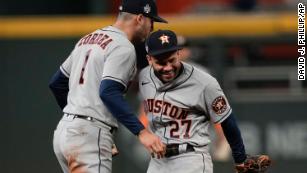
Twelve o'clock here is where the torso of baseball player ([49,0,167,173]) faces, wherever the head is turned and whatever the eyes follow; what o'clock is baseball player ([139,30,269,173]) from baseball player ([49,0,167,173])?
baseball player ([139,30,269,173]) is roughly at 2 o'clock from baseball player ([49,0,167,173]).

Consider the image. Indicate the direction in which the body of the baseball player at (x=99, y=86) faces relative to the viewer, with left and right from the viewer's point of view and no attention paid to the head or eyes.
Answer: facing away from the viewer and to the right of the viewer
